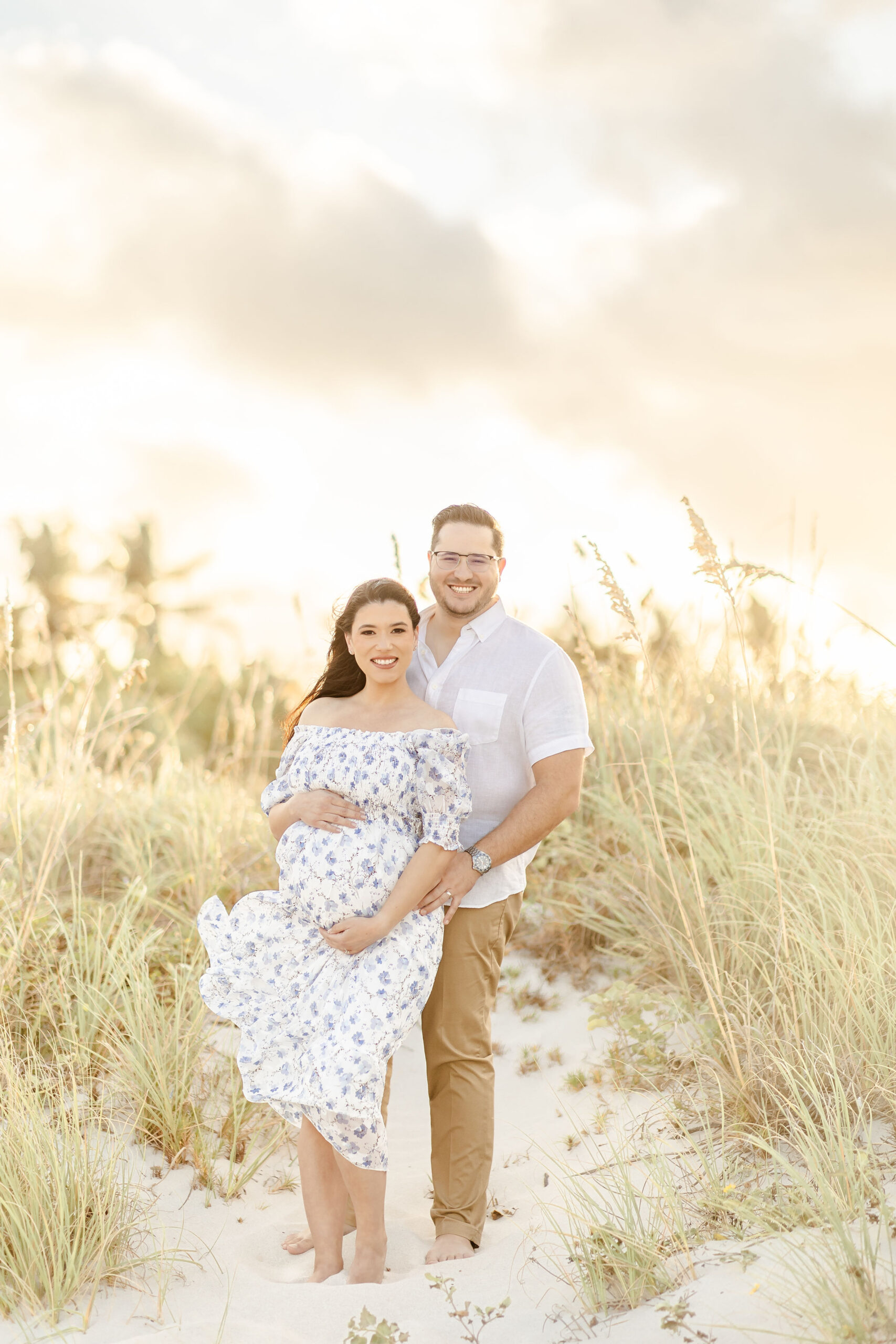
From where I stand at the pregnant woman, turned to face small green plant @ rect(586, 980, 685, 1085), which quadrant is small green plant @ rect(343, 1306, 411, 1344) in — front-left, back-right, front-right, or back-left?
back-right

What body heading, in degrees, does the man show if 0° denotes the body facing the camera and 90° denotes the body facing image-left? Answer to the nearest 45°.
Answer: approximately 45°
